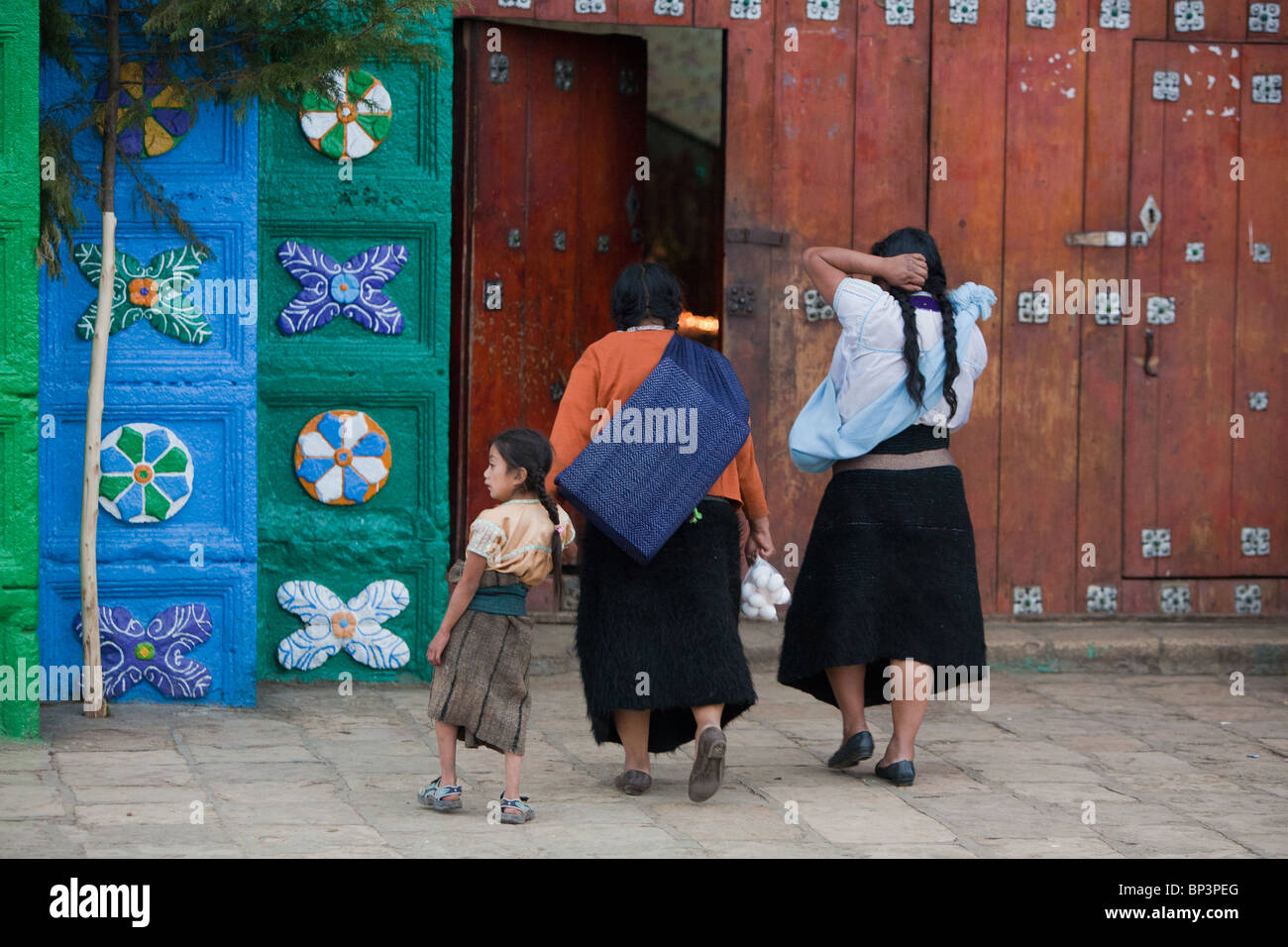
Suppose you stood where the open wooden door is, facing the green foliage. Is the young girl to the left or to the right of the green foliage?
left

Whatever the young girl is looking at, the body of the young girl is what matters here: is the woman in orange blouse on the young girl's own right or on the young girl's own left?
on the young girl's own right

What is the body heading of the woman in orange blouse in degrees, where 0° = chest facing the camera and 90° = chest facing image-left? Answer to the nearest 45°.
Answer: approximately 180°

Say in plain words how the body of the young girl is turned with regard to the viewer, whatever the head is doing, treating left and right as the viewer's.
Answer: facing away from the viewer and to the left of the viewer

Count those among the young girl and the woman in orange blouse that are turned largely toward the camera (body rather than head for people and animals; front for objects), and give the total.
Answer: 0

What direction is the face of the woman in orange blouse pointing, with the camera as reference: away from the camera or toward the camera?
away from the camera

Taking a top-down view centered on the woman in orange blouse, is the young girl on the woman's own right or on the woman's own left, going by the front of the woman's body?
on the woman's own left

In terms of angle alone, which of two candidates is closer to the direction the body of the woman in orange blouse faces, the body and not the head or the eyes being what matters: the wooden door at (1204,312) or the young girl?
the wooden door

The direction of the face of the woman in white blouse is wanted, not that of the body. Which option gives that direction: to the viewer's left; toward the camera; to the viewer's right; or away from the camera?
away from the camera

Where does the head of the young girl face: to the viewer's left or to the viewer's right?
to the viewer's left

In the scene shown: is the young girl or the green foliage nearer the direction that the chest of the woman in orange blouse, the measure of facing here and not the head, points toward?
the green foliage

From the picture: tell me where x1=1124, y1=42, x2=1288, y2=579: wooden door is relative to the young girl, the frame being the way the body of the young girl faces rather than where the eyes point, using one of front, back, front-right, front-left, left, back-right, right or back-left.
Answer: right

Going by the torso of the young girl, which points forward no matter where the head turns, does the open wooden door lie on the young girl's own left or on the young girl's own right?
on the young girl's own right

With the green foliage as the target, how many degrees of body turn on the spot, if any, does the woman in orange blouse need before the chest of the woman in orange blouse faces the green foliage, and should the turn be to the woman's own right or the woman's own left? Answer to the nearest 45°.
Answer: approximately 45° to the woman's own left

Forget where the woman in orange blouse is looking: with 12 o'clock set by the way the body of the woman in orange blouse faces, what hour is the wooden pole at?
The wooden pole is roughly at 10 o'clock from the woman in orange blouse.

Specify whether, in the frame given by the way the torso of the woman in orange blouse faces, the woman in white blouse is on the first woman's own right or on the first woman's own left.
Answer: on the first woman's own right

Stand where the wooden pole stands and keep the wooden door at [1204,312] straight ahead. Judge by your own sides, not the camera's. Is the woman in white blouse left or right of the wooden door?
right
